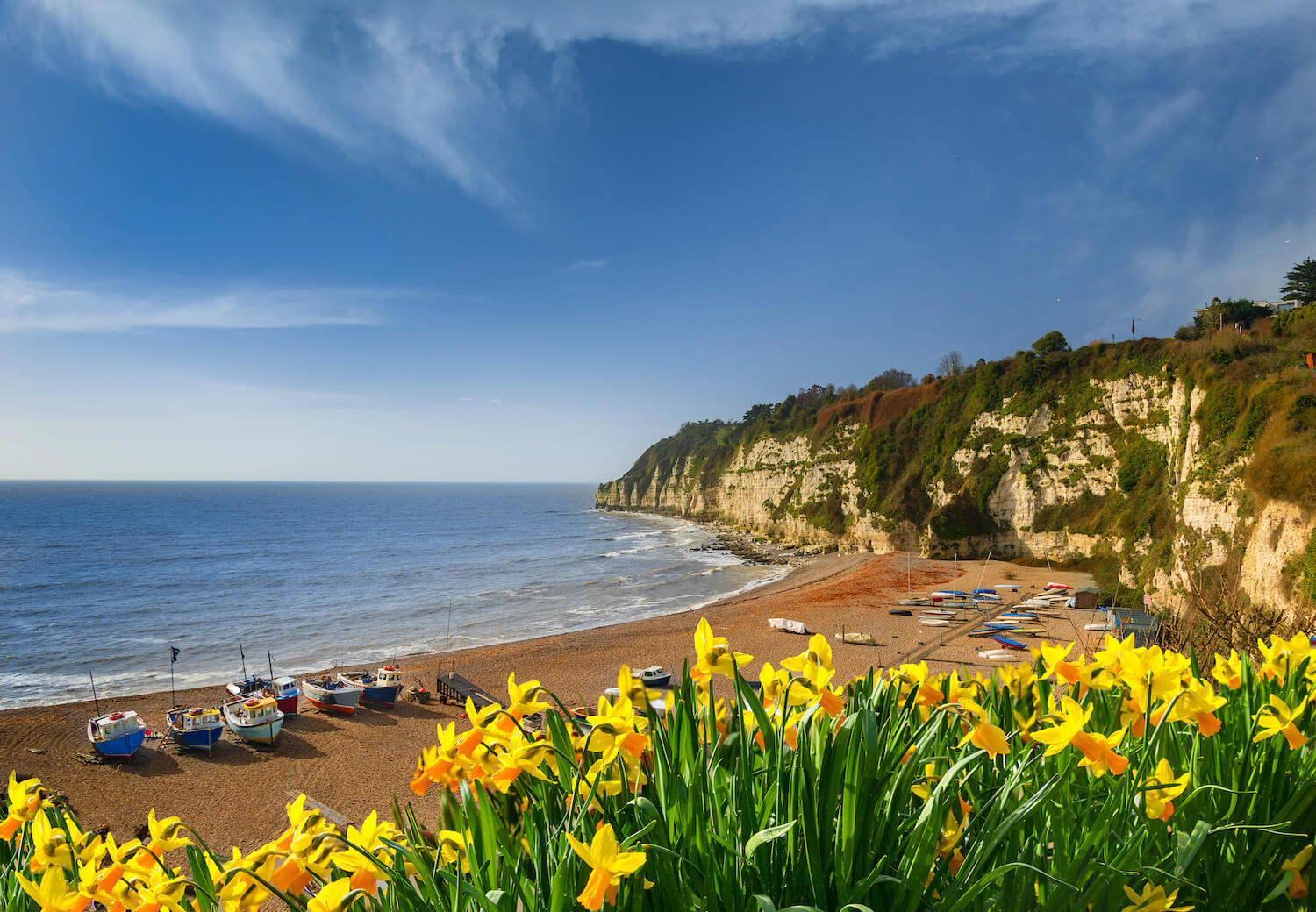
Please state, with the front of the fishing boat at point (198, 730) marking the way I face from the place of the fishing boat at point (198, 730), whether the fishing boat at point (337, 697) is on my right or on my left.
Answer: on my left

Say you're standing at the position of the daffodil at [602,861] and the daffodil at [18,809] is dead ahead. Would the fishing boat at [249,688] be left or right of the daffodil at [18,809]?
right
